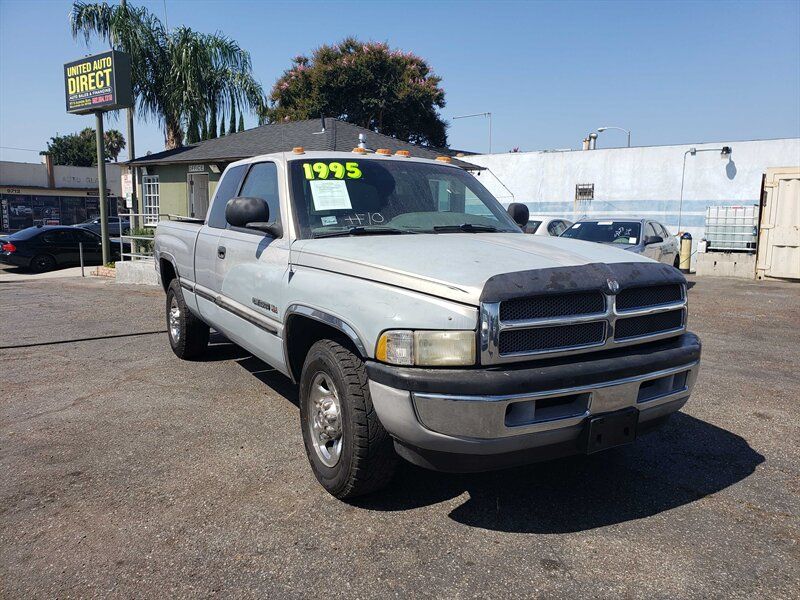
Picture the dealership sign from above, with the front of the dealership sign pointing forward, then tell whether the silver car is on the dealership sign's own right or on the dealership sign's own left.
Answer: on the dealership sign's own left

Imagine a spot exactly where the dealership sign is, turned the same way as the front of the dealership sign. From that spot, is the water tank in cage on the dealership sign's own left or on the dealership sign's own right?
on the dealership sign's own left

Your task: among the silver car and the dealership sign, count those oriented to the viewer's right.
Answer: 0

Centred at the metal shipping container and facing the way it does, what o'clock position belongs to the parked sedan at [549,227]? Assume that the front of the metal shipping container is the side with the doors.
The parked sedan is roughly at 2 o'clock from the metal shipping container.

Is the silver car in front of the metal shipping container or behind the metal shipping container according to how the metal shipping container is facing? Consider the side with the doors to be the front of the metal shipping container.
in front

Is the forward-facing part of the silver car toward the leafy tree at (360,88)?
no

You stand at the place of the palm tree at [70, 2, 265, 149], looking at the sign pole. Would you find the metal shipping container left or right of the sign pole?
left

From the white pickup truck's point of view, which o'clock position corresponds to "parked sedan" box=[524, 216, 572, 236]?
The parked sedan is roughly at 8 o'clock from the white pickup truck.

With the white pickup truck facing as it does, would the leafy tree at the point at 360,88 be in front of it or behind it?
behind

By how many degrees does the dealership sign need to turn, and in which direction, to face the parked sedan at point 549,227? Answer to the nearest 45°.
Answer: approximately 90° to its left

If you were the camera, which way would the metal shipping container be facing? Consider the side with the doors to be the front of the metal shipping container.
facing the viewer

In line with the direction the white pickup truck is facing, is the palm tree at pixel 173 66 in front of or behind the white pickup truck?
behind

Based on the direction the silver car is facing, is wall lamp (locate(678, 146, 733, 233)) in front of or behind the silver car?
behind

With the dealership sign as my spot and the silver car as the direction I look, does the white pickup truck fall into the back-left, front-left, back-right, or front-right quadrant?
front-right

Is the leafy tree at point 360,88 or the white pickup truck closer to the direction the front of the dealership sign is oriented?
the white pickup truck

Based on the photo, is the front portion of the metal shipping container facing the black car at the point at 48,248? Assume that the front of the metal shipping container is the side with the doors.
no

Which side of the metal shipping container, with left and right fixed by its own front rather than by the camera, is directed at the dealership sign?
right

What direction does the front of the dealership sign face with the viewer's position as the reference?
facing the viewer and to the left of the viewer

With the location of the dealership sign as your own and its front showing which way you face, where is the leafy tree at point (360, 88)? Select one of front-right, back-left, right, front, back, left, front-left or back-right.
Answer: back

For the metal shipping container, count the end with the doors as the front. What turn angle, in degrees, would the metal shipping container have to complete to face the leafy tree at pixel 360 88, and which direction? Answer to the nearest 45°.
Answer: approximately 135° to its right
